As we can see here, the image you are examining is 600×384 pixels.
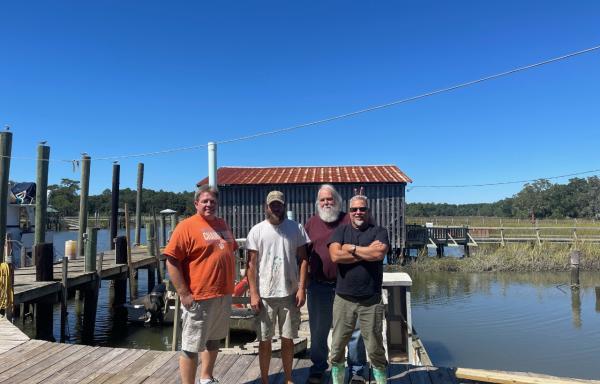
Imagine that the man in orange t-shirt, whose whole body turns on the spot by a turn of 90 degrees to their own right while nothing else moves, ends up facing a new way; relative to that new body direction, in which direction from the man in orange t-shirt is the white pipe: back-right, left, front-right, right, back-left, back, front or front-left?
back-right

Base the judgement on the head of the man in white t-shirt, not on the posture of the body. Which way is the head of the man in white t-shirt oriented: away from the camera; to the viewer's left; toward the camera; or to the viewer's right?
toward the camera

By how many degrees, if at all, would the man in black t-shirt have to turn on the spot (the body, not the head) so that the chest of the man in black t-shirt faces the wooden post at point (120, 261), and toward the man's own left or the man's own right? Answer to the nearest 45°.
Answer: approximately 135° to the man's own right

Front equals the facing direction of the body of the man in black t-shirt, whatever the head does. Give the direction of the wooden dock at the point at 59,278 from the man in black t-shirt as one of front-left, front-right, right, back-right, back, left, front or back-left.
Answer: back-right

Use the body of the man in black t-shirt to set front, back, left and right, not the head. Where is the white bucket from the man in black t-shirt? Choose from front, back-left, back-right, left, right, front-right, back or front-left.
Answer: back-right

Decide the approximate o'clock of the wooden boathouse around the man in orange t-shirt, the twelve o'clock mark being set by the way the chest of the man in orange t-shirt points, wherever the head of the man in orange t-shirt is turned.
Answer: The wooden boathouse is roughly at 8 o'clock from the man in orange t-shirt.

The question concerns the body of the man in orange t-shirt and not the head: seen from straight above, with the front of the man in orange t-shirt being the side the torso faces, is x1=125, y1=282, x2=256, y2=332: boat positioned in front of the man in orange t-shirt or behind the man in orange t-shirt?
behind

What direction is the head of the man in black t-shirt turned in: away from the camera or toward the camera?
toward the camera

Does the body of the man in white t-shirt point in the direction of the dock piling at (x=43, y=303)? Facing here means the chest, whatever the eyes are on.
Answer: no

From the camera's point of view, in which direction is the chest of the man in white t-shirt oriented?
toward the camera

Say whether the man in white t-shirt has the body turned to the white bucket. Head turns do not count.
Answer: no

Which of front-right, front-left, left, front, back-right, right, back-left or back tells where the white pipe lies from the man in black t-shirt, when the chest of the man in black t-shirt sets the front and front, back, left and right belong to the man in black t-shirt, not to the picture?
back-right

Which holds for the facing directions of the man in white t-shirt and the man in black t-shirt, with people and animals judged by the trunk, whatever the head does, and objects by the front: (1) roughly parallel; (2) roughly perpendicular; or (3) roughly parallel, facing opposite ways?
roughly parallel

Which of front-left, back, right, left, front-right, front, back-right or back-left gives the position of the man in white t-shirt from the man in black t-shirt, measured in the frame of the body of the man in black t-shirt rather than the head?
right

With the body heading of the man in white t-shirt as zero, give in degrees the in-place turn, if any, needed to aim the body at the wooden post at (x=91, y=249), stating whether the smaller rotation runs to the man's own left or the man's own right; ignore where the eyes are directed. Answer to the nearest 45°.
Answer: approximately 135° to the man's own right

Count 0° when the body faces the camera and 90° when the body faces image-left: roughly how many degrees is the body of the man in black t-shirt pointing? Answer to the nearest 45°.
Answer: approximately 0°

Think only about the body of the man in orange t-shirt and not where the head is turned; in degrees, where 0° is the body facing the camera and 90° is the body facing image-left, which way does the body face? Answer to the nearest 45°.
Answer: approximately 315°

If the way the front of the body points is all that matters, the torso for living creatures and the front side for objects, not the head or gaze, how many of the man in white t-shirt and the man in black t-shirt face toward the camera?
2
